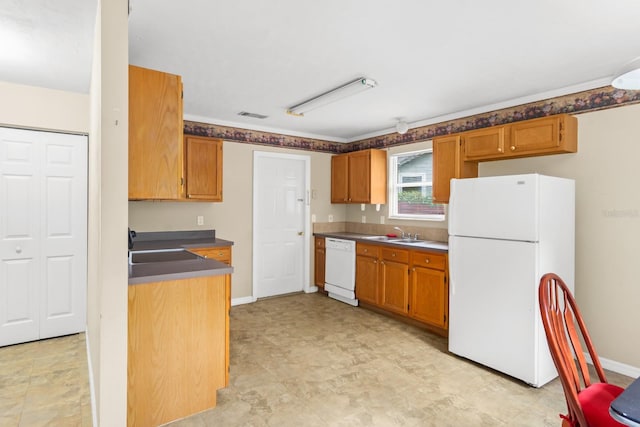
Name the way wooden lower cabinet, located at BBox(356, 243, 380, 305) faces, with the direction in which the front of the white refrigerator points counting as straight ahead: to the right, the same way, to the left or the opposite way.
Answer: the same way

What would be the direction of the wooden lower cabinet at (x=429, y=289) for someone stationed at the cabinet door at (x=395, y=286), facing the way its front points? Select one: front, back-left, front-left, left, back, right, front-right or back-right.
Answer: left

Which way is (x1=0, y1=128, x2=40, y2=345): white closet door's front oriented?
toward the camera

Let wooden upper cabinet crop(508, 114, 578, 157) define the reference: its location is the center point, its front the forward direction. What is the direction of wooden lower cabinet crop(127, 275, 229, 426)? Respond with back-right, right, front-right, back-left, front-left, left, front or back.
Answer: front

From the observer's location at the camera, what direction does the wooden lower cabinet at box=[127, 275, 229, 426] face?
facing to the right of the viewer

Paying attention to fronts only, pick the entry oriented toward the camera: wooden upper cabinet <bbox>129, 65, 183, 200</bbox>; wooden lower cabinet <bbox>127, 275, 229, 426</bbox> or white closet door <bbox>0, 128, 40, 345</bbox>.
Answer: the white closet door

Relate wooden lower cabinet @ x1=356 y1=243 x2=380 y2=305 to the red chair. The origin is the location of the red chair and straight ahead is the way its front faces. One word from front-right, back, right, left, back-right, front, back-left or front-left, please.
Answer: back

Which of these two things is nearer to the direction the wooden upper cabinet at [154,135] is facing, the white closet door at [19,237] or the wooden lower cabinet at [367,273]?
the wooden lower cabinet

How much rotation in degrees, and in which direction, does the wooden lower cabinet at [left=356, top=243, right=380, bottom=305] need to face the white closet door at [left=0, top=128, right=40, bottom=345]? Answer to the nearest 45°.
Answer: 0° — it already faces it

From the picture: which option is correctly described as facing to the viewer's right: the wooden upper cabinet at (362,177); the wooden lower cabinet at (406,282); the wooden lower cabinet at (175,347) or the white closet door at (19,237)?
the wooden lower cabinet at (175,347)

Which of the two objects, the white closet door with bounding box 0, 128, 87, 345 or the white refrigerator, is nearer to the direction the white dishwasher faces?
the white closet door

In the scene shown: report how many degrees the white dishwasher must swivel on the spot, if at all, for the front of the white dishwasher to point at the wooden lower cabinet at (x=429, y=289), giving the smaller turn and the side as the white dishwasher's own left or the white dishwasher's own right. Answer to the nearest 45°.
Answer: approximately 90° to the white dishwasher's own left

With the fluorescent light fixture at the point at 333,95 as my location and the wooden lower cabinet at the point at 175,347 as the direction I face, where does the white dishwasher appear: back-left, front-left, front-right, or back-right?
back-right

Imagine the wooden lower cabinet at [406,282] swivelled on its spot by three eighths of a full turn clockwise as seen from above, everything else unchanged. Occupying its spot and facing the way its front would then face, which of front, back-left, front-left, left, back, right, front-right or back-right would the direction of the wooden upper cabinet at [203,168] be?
left

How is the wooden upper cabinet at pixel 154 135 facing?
to the viewer's right

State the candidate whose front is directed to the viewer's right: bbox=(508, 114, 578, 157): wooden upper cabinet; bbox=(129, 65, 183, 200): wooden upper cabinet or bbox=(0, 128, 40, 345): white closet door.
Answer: bbox=(129, 65, 183, 200): wooden upper cabinet

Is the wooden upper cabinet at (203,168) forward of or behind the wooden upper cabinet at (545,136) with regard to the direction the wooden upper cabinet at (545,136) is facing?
forward
